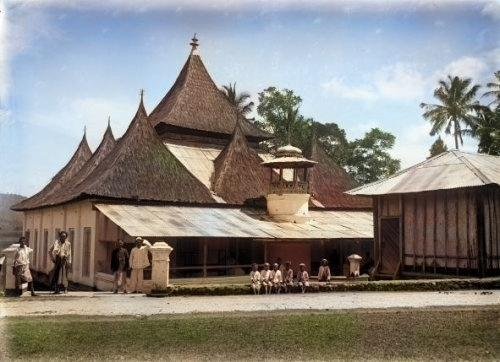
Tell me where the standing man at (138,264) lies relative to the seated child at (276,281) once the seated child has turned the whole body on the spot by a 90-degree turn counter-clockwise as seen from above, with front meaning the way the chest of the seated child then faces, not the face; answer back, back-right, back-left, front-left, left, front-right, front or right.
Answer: back

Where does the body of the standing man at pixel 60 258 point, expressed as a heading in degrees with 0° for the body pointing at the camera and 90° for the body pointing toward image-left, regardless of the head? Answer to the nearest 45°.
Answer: approximately 0°

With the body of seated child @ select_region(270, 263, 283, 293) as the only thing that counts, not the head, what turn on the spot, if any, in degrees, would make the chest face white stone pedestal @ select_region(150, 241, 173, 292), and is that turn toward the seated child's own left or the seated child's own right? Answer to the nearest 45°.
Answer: approximately 45° to the seated child's own right

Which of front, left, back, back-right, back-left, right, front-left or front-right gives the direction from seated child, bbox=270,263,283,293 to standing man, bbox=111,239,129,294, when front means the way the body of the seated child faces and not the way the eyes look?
right

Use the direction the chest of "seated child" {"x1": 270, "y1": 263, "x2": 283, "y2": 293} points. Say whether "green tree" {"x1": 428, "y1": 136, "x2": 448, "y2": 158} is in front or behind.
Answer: behind

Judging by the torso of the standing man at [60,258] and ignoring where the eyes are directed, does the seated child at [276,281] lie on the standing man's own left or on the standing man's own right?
on the standing man's own left

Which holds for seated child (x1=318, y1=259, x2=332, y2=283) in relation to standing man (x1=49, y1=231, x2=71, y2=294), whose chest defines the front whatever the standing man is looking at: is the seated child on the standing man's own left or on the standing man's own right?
on the standing man's own left

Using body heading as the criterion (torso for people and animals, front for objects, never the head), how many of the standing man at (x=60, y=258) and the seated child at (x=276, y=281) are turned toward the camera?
2

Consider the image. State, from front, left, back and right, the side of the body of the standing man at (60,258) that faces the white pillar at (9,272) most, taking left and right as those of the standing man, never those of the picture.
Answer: right

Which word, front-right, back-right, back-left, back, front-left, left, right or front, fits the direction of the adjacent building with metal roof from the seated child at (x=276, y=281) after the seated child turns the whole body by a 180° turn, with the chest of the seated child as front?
front-right
